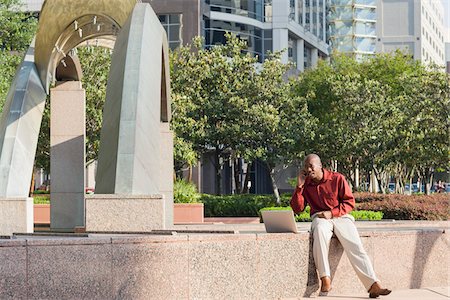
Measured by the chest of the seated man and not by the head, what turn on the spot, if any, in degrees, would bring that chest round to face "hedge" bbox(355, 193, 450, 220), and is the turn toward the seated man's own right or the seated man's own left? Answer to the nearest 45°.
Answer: approximately 180°

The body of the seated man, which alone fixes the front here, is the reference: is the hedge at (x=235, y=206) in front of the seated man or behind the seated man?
behind

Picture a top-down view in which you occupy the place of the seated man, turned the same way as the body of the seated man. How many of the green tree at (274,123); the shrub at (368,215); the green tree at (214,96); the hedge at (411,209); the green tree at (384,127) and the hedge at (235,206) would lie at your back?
6

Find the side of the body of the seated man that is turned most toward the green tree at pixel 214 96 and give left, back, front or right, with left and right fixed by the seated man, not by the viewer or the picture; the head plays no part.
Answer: back

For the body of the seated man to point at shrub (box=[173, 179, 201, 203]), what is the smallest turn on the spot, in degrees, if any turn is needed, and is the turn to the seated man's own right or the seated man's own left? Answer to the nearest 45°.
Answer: approximately 180°

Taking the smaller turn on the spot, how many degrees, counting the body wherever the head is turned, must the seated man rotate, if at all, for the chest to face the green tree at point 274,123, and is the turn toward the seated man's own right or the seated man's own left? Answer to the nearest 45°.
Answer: approximately 180°

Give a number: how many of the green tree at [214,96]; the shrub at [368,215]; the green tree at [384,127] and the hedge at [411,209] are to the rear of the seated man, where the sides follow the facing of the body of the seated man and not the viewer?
4

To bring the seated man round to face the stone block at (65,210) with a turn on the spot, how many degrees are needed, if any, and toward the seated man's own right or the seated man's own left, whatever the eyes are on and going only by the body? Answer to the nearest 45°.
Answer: approximately 135° to the seated man's own right

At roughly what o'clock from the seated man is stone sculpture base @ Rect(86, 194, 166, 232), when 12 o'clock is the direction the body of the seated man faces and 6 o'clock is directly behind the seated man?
The stone sculpture base is roughly at 4 o'clock from the seated man.

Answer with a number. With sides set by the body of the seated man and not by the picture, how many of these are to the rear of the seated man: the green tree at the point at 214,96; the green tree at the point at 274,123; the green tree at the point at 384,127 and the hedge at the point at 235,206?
4

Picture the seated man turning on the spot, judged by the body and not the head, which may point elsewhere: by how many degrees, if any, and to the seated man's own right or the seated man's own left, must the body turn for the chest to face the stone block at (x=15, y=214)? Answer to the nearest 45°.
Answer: approximately 135° to the seated man's own right

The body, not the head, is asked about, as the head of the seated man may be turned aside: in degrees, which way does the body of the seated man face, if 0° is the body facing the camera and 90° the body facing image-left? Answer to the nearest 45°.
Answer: approximately 0°
